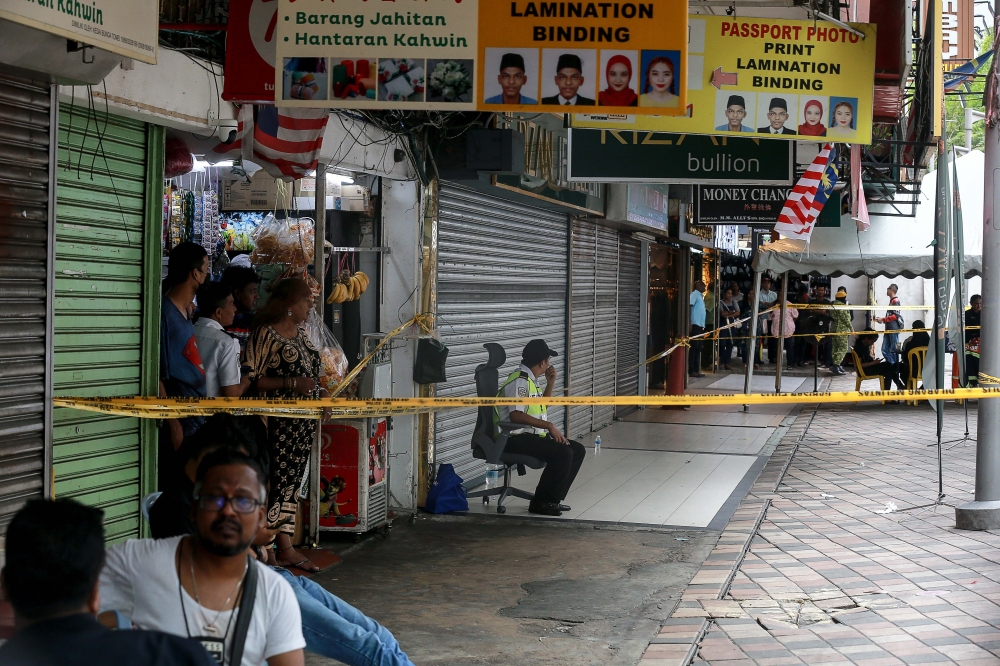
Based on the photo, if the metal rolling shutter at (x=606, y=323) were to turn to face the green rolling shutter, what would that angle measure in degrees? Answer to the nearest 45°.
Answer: approximately 45° to its right

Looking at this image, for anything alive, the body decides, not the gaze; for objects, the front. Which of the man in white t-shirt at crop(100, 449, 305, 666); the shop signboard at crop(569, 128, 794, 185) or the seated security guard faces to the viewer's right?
the seated security guard

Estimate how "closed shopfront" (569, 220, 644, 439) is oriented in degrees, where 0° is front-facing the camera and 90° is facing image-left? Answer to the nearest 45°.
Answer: approximately 315°

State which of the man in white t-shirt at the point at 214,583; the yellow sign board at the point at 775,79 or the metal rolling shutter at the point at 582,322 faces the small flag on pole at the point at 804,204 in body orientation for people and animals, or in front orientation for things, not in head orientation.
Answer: the metal rolling shutter

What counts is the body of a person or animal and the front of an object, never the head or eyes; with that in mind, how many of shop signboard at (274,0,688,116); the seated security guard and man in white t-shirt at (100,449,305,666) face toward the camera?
2

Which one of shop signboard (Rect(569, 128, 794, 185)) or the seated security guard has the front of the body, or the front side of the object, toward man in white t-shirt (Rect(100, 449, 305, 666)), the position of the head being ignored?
the shop signboard

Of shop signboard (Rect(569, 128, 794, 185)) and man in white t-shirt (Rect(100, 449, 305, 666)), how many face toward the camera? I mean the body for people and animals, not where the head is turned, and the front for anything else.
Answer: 2

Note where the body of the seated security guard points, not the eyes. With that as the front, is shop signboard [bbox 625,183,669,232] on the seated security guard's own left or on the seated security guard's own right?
on the seated security guard's own left

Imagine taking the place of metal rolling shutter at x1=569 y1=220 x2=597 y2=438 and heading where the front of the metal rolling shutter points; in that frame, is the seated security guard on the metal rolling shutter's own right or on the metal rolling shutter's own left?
on the metal rolling shutter's own right

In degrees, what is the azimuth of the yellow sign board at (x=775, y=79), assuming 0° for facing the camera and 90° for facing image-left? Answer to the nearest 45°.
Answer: approximately 0°

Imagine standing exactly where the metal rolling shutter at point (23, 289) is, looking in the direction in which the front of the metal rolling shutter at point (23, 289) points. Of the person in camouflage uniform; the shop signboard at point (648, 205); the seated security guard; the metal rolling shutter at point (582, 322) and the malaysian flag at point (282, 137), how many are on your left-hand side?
5

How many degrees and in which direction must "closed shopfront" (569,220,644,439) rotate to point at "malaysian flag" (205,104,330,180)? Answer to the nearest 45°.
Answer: approximately 45° to its right

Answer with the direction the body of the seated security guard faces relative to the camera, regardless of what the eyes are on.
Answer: to the viewer's right

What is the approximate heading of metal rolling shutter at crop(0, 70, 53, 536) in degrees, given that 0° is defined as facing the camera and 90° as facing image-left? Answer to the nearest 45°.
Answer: approximately 315°

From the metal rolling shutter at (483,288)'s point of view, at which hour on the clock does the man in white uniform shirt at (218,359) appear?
The man in white uniform shirt is roughly at 2 o'clock from the metal rolling shutter.

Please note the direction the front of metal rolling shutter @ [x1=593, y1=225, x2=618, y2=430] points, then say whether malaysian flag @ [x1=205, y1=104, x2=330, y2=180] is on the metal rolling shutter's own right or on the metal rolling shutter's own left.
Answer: on the metal rolling shutter's own right

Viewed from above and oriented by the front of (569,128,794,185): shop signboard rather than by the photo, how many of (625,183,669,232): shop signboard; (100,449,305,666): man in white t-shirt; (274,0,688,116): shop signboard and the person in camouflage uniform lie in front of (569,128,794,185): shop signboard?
2
